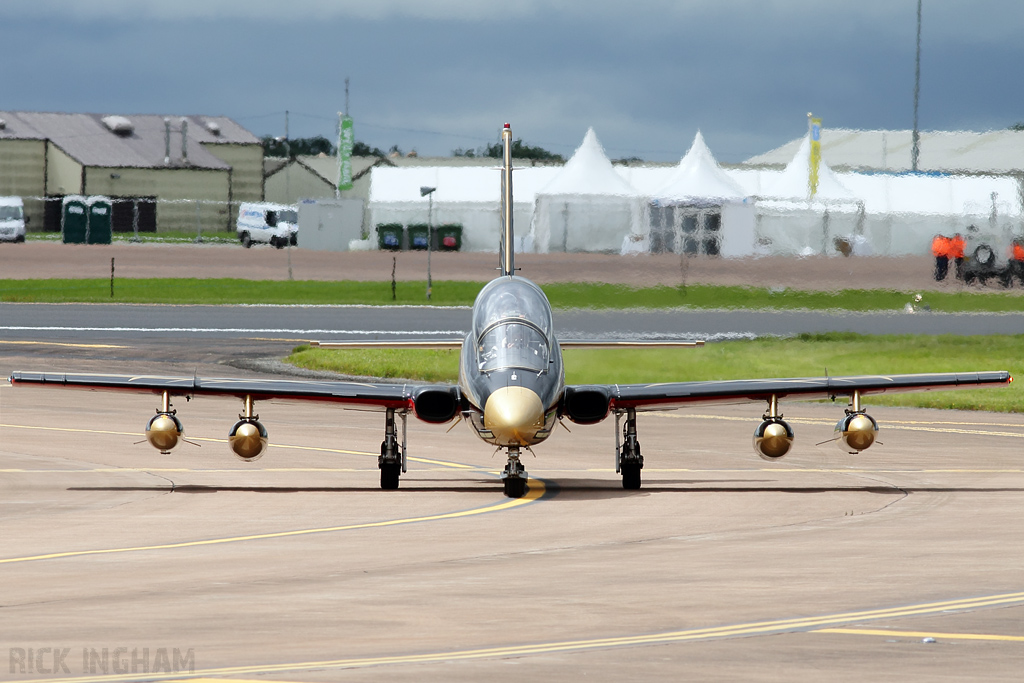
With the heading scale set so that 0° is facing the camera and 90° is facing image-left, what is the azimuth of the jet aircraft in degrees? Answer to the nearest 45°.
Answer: approximately 0°
